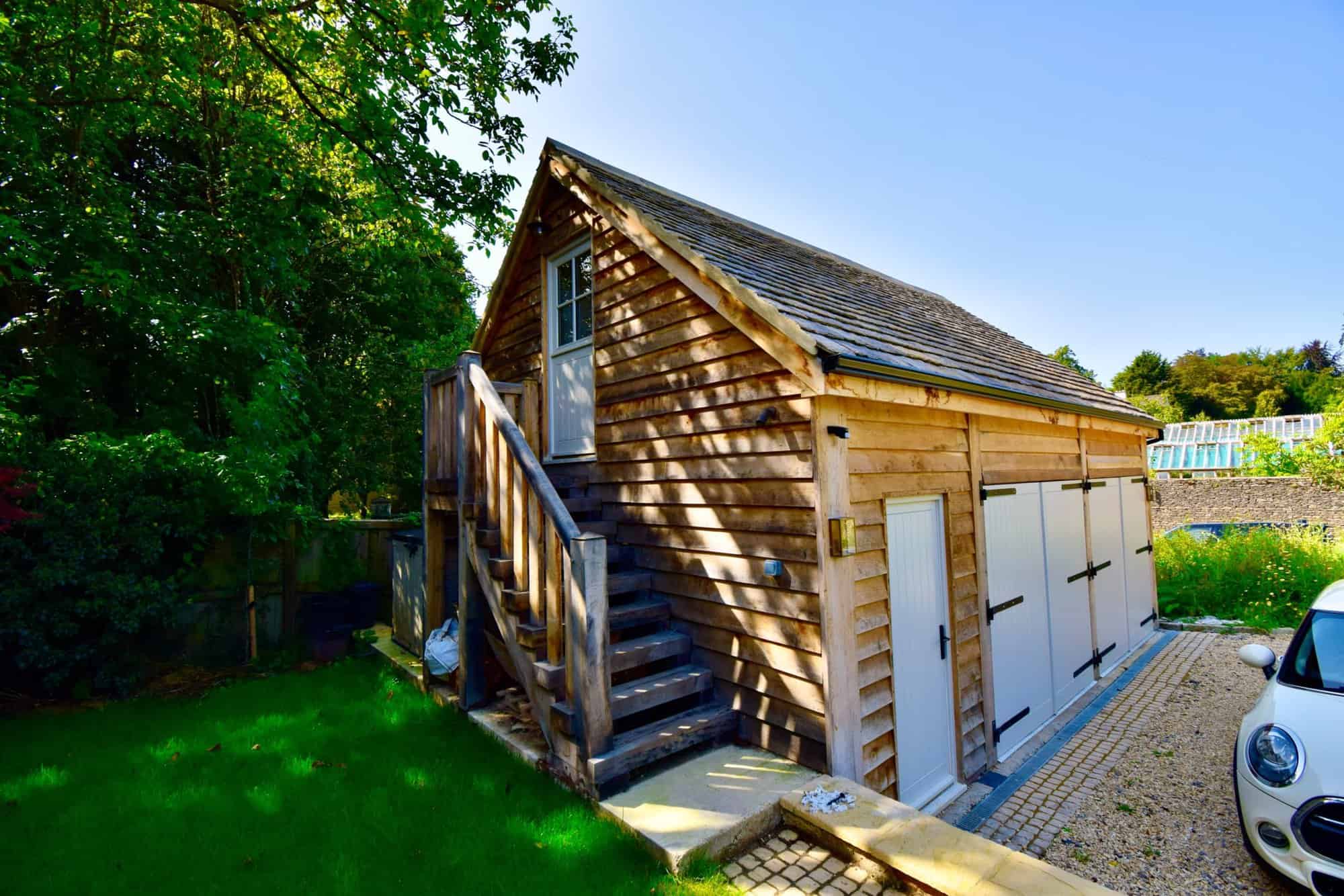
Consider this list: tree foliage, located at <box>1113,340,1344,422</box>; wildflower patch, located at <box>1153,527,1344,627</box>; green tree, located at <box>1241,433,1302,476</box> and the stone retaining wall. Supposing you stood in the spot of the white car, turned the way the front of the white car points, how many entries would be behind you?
4

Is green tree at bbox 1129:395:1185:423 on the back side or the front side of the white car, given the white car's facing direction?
on the back side

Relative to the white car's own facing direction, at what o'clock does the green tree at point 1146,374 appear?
The green tree is roughly at 6 o'clock from the white car.

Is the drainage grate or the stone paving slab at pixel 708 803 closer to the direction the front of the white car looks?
the stone paving slab

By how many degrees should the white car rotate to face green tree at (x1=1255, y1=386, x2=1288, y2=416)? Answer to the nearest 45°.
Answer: approximately 180°

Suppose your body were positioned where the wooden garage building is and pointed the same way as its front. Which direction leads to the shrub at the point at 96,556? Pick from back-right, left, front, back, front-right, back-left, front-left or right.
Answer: back-right

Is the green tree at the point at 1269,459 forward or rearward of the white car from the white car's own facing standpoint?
rearward

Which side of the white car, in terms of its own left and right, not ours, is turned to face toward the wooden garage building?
right

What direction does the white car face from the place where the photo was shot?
facing the viewer

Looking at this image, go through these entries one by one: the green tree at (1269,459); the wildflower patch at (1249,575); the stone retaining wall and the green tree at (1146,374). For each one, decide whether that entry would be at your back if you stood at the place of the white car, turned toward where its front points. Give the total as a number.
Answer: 4

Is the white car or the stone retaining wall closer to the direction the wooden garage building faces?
the white car

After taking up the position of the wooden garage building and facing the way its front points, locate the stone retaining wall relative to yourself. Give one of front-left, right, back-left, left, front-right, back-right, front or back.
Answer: left

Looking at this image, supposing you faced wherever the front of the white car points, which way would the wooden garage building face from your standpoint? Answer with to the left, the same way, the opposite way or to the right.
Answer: to the left

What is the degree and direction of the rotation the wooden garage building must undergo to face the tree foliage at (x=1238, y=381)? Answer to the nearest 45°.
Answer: approximately 90° to its left

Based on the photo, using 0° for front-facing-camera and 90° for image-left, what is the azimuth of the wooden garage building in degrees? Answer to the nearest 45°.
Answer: approximately 315°

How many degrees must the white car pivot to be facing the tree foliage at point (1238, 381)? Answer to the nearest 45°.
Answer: approximately 180°
